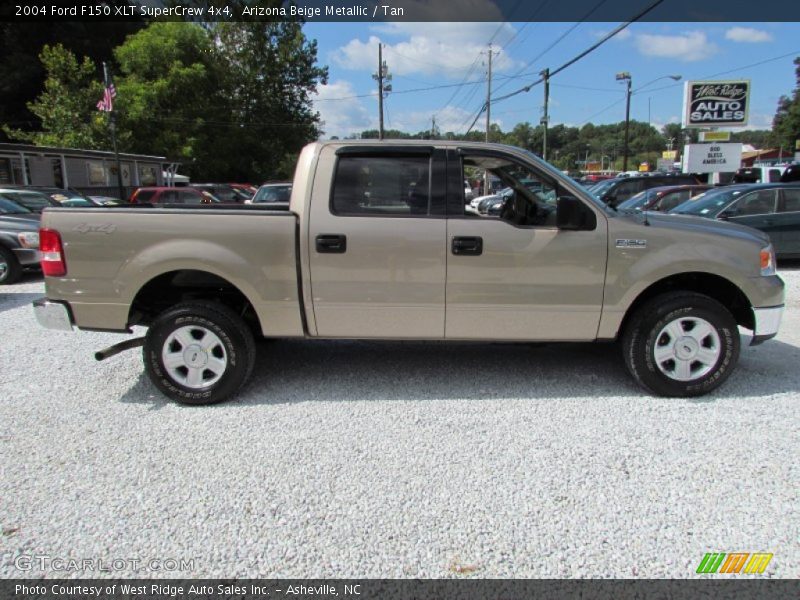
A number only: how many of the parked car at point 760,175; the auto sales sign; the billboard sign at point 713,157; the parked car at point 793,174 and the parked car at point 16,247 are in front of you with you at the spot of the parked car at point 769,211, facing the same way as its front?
1

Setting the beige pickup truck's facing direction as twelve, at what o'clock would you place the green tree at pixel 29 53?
The green tree is roughly at 8 o'clock from the beige pickup truck.

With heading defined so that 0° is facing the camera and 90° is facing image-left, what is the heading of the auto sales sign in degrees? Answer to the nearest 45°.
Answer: approximately 0°

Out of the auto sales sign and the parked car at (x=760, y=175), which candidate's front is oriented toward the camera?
the auto sales sign

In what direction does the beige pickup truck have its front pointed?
to the viewer's right

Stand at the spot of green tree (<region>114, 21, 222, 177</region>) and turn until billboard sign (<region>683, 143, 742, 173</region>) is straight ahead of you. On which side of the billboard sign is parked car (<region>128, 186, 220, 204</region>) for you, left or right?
right

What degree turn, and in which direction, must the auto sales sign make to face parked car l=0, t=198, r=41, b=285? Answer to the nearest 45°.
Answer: approximately 45° to its right

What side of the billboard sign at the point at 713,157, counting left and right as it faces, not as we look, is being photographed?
front

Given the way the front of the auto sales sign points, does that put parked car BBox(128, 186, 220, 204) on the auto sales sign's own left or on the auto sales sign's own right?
on the auto sales sign's own right

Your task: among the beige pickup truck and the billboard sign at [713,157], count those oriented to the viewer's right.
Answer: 1

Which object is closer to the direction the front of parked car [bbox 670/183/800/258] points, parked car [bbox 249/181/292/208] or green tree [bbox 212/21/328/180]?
the parked car
